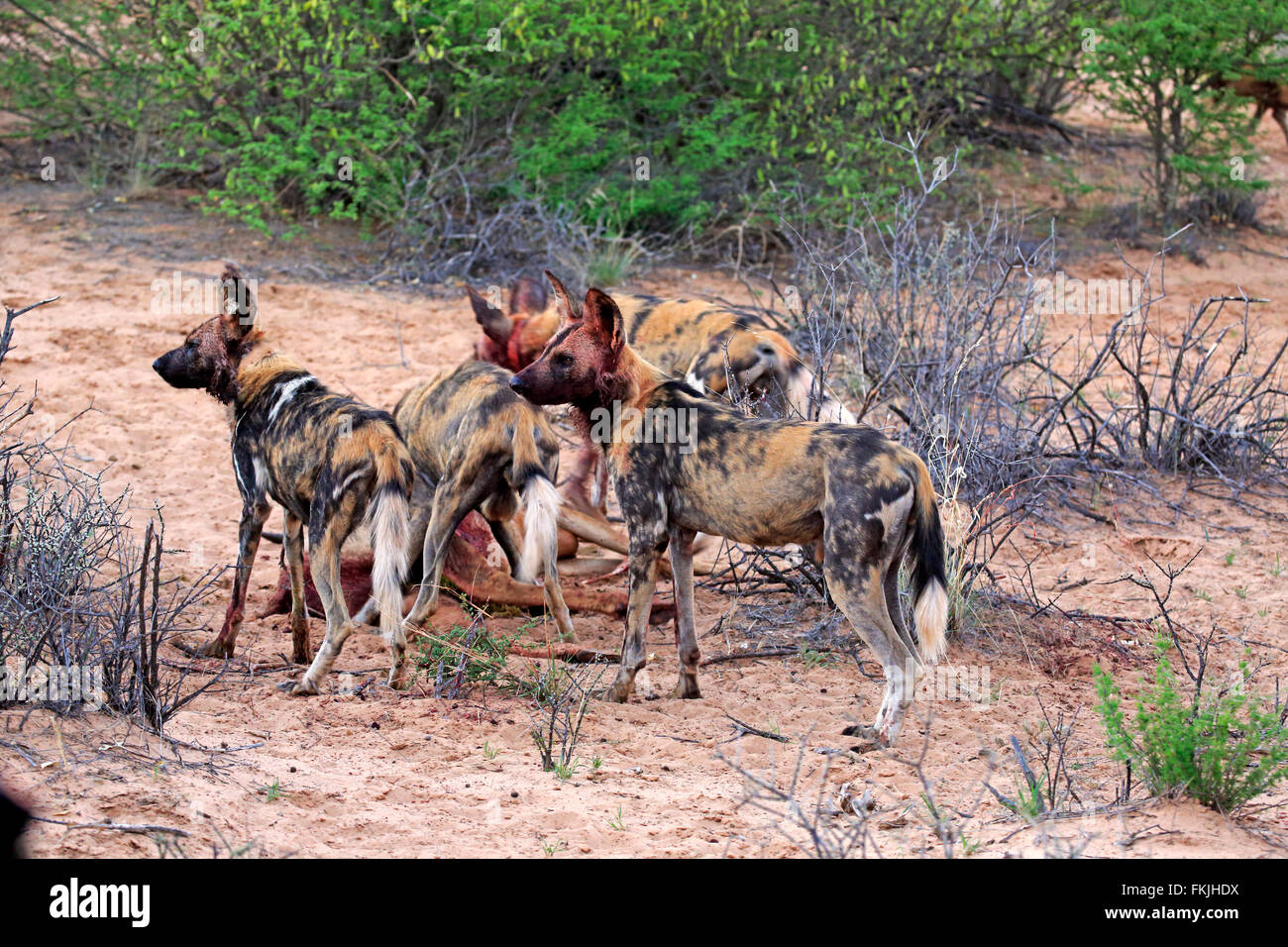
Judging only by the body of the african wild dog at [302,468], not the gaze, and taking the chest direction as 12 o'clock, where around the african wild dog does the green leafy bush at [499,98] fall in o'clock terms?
The green leafy bush is roughly at 2 o'clock from the african wild dog.

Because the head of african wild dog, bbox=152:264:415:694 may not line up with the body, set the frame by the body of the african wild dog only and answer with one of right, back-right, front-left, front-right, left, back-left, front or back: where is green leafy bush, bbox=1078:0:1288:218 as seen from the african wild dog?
right

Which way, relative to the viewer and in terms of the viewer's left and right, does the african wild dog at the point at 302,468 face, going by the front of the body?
facing away from the viewer and to the left of the viewer

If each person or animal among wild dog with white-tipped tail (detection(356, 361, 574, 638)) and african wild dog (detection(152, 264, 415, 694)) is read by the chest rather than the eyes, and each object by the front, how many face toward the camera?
0

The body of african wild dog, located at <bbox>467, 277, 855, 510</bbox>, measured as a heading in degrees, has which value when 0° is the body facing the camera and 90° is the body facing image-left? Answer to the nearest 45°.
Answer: approximately 90°

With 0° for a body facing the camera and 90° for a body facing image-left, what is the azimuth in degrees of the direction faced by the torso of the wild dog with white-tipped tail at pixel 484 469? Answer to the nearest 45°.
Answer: approximately 135°

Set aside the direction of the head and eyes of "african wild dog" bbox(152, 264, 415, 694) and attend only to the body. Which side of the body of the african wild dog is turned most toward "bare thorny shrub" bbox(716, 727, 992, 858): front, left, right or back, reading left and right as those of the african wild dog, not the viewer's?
back
